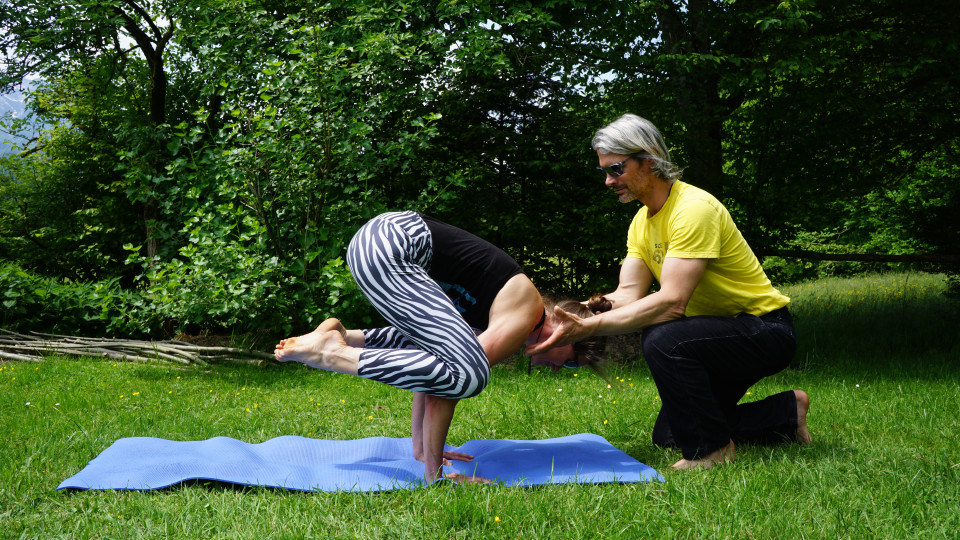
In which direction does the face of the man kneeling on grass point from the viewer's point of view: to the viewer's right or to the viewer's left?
to the viewer's left

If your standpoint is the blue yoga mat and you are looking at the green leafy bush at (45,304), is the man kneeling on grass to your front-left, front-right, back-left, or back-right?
back-right

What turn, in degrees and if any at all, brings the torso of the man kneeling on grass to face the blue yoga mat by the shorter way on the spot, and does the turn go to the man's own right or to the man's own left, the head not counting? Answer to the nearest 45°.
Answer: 0° — they already face it

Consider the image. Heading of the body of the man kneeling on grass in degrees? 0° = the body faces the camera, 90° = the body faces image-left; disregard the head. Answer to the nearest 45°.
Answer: approximately 90°

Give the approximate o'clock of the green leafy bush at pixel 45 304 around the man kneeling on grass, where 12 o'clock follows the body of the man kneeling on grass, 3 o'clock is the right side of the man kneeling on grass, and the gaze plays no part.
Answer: The green leafy bush is roughly at 1 o'clock from the man kneeling on grass.
